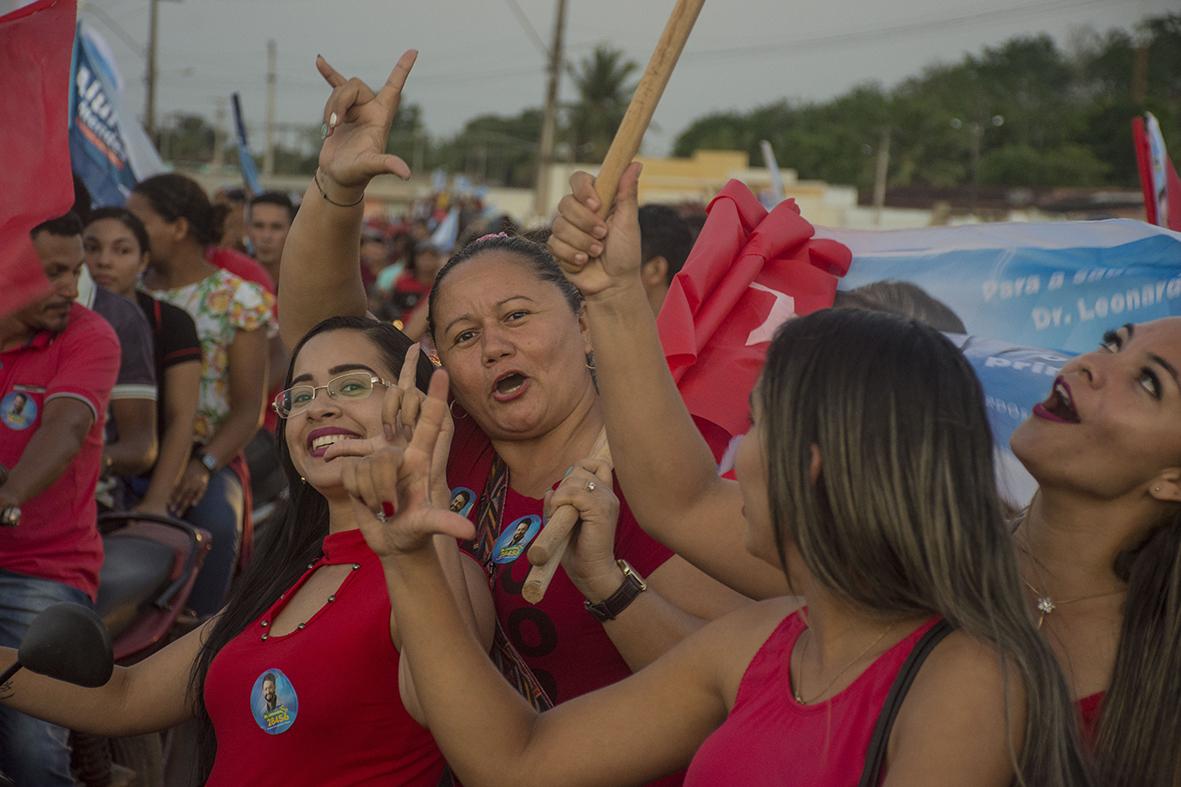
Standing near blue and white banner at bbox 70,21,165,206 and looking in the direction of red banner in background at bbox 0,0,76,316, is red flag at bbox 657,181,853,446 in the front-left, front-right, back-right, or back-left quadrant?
front-left

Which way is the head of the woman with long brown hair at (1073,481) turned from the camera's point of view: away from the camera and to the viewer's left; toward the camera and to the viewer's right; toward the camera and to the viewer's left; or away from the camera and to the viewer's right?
toward the camera and to the viewer's left

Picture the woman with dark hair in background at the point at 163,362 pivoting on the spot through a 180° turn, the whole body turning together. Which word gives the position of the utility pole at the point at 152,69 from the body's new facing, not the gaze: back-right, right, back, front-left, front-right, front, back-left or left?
front-left

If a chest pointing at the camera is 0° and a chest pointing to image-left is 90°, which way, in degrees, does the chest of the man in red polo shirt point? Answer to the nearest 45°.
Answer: approximately 45°

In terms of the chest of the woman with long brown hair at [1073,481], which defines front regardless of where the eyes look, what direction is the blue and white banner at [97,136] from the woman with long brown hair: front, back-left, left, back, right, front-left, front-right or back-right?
right

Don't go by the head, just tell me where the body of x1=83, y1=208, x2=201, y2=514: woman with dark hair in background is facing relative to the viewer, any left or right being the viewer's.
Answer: facing the viewer and to the left of the viewer

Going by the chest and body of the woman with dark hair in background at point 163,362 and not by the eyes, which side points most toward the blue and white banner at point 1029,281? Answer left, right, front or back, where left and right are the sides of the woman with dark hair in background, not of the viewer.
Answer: left

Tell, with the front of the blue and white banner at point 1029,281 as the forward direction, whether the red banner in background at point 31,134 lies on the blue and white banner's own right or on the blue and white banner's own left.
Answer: on the blue and white banner's own right

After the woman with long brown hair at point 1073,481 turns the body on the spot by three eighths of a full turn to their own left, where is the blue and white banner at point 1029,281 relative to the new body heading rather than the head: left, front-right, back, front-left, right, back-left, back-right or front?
left

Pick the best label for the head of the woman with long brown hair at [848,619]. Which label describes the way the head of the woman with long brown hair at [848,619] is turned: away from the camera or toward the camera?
away from the camera

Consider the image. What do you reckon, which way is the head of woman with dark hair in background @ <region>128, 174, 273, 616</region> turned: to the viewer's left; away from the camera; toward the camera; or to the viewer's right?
to the viewer's left

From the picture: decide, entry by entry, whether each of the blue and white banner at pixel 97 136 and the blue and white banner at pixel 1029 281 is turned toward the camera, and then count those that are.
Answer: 2

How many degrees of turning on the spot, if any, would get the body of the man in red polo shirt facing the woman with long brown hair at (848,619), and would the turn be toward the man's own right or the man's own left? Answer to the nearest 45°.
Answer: approximately 45° to the man's own left

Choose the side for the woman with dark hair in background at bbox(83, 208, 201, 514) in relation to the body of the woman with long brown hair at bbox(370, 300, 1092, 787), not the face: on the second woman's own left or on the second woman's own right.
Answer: on the second woman's own right

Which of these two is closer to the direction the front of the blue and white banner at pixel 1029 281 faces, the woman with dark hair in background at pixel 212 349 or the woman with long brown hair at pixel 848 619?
the woman with long brown hair

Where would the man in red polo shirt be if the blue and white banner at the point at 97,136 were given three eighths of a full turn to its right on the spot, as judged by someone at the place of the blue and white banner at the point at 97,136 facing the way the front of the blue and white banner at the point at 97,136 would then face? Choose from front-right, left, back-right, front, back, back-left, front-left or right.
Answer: back-left

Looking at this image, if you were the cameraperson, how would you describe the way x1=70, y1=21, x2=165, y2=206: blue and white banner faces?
facing the viewer

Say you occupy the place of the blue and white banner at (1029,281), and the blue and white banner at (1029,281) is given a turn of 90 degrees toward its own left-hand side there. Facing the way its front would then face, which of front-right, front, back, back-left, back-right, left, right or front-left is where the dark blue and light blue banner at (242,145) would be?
back-left
